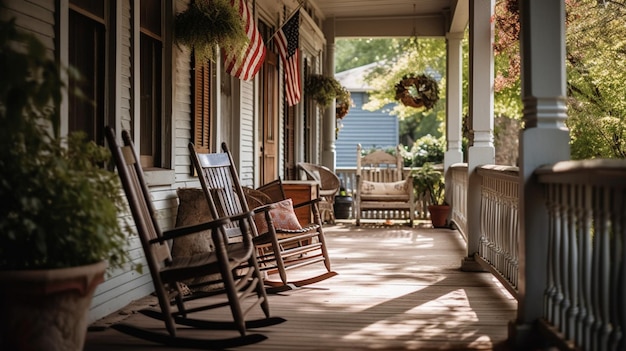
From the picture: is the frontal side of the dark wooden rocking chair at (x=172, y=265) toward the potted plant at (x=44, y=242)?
no

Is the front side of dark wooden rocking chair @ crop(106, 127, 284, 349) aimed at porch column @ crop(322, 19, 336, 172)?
no

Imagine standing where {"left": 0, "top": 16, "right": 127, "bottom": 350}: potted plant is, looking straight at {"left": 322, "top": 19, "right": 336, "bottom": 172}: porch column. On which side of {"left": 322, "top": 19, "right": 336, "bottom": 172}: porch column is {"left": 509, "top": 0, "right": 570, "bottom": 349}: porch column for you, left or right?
right

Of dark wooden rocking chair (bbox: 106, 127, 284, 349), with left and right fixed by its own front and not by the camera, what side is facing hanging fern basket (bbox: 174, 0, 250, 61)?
left

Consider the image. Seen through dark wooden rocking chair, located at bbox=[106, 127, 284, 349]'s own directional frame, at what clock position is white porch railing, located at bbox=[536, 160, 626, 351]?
The white porch railing is roughly at 1 o'clock from the dark wooden rocking chair.

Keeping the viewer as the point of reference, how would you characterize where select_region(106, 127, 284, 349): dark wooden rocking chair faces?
facing to the right of the viewer

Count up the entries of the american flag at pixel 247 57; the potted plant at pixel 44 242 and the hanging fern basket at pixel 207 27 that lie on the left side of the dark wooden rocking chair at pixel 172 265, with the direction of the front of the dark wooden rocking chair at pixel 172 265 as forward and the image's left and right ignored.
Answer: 2

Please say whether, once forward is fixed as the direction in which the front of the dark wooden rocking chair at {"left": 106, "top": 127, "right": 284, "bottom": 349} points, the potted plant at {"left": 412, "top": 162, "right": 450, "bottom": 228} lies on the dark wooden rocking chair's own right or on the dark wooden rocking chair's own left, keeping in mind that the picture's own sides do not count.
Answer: on the dark wooden rocking chair's own left

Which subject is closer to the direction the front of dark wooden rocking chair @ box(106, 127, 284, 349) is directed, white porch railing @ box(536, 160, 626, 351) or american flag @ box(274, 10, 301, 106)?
the white porch railing

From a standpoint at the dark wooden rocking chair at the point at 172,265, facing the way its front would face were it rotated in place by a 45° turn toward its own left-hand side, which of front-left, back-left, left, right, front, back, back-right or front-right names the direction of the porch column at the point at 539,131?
front-right

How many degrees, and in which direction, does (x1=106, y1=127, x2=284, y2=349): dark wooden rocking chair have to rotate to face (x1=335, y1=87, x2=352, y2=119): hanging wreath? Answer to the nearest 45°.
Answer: approximately 90° to its left

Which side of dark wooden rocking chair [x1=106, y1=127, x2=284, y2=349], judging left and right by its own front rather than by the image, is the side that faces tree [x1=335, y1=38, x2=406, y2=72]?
left

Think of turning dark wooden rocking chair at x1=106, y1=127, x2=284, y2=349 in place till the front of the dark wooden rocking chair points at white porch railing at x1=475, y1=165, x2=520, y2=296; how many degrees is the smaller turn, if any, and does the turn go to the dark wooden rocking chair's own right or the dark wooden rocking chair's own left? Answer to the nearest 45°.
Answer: approximately 45° to the dark wooden rocking chair's own left

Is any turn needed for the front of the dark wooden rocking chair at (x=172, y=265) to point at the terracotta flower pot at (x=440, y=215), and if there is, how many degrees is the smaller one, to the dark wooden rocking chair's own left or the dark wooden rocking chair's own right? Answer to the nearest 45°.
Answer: approximately 45° to the dark wooden rocking chair's own left

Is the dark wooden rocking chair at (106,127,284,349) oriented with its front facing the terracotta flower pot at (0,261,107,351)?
no

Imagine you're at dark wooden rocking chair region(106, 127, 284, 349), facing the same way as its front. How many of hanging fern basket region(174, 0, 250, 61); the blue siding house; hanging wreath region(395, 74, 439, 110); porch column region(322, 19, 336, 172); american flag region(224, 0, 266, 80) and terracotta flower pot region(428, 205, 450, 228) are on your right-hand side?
0

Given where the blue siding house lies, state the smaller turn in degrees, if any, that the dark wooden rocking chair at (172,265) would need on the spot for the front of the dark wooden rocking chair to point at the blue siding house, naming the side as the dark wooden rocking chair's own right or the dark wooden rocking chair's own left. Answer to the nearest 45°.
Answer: approximately 90° to the dark wooden rocking chair's own left
